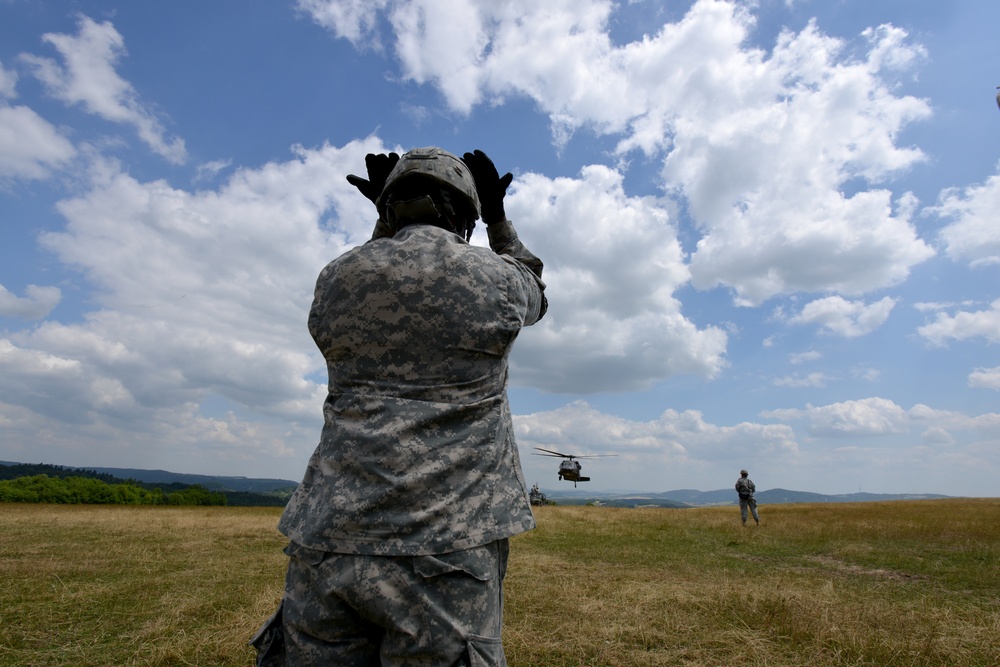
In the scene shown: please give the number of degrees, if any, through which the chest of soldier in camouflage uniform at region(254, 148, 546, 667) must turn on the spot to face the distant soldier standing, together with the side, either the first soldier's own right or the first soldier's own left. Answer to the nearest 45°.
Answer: approximately 45° to the first soldier's own right

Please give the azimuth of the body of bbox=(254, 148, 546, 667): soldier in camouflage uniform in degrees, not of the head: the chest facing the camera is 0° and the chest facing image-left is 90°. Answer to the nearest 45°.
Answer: approximately 180°

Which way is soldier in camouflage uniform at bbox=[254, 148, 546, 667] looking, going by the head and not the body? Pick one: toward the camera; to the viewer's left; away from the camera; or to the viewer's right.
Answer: away from the camera
